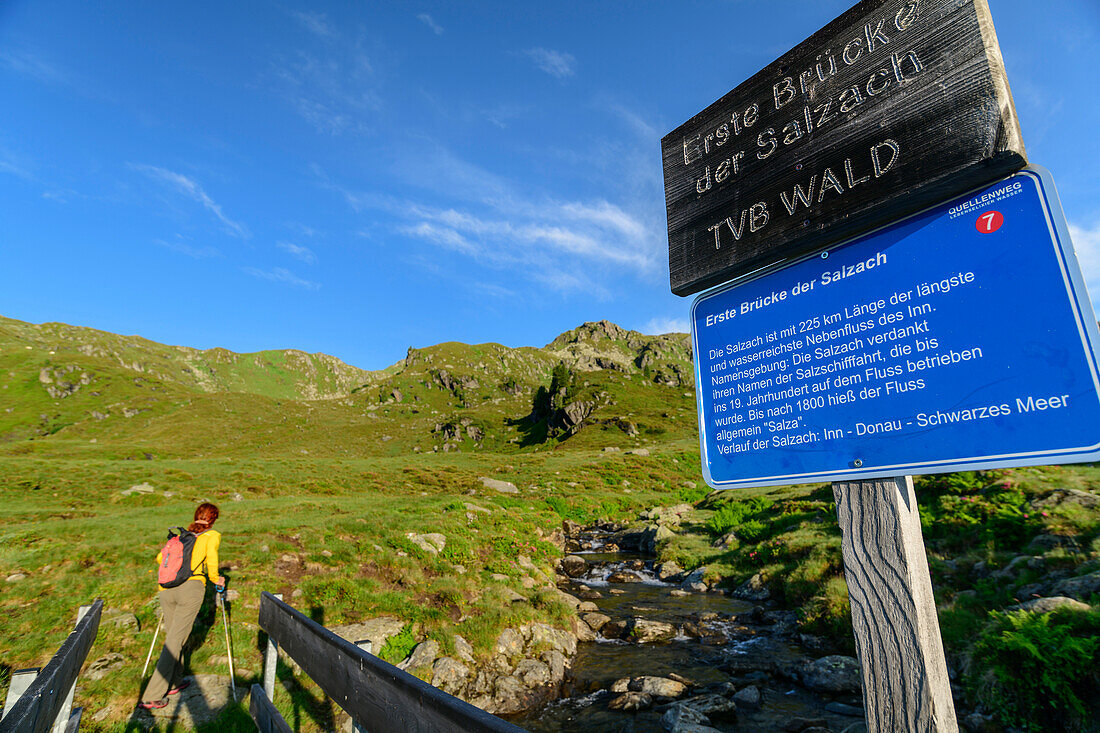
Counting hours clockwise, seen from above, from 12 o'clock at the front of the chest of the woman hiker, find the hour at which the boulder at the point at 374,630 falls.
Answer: The boulder is roughly at 1 o'clock from the woman hiker.

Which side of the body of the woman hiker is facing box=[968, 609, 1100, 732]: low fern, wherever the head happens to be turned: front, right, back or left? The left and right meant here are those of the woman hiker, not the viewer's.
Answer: right

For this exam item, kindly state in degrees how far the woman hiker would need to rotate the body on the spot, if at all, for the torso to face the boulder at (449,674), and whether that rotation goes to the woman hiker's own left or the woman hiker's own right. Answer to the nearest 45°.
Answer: approximately 45° to the woman hiker's own right

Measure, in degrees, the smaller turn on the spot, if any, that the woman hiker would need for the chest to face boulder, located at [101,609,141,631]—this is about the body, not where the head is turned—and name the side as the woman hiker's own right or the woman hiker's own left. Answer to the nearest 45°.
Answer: approximately 90° to the woman hiker's own left

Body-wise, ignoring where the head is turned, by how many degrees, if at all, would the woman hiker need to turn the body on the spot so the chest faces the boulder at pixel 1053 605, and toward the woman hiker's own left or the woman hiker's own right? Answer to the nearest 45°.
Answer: approximately 90° to the woman hiker's own right

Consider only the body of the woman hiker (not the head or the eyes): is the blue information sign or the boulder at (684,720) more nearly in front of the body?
the boulder

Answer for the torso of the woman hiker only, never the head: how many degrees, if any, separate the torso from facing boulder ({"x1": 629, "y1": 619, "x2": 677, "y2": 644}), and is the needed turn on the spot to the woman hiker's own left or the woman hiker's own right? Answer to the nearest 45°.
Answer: approximately 45° to the woman hiker's own right

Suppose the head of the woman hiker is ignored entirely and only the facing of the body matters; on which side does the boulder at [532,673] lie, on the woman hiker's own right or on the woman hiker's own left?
on the woman hiker's own right

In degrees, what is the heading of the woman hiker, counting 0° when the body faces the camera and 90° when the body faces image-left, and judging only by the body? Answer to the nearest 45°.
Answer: approximately 225°

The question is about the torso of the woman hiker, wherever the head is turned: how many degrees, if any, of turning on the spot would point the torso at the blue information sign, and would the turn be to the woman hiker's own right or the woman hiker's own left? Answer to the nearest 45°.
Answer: approximately 135° to the woman hiker's own right
